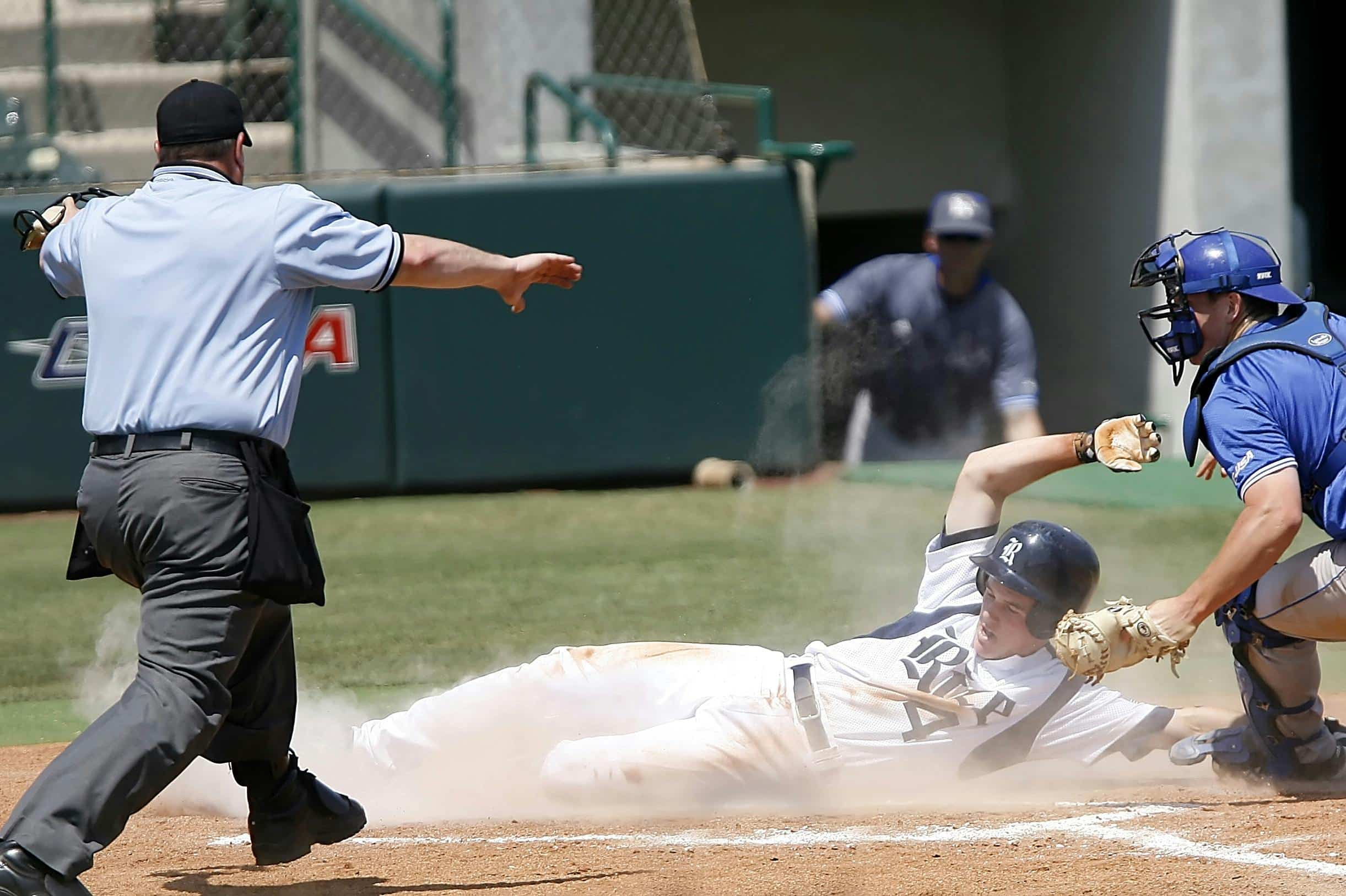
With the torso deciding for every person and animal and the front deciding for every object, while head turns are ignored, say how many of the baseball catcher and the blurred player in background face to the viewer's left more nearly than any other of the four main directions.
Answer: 1

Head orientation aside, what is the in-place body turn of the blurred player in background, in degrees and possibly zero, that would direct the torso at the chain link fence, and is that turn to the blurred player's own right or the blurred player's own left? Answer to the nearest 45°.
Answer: approximately 135° to the blurred player's own right

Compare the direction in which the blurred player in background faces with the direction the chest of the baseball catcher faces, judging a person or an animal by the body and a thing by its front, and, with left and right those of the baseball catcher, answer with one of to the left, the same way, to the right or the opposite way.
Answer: to the left

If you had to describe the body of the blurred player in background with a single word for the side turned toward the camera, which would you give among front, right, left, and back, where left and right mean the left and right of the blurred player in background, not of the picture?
front

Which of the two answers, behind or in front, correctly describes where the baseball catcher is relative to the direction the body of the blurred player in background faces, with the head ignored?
in front

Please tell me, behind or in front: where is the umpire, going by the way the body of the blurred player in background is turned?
in front

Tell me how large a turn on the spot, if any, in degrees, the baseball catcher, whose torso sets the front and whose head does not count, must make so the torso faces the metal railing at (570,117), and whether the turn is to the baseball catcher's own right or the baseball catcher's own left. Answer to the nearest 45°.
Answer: approximately 45° to the baseball catcher's own right

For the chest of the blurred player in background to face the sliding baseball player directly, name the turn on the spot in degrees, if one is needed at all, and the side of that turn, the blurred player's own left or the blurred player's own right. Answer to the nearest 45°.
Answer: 0° — they already face them

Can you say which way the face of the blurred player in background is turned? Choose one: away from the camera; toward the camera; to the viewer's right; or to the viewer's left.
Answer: toward the camera

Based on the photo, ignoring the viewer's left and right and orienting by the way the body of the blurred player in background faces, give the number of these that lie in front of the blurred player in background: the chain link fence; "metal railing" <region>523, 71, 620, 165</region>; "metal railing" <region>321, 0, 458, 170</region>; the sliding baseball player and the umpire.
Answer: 2

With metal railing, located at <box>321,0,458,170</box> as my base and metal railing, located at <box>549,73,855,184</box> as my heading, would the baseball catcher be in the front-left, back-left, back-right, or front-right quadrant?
front-right

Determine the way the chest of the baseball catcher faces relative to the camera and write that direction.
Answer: to the viewer's left

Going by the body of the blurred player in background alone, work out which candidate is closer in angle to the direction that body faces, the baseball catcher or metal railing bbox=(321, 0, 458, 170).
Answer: the baseball catcher

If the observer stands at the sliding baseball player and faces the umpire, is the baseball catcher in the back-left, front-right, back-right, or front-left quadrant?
back-left
